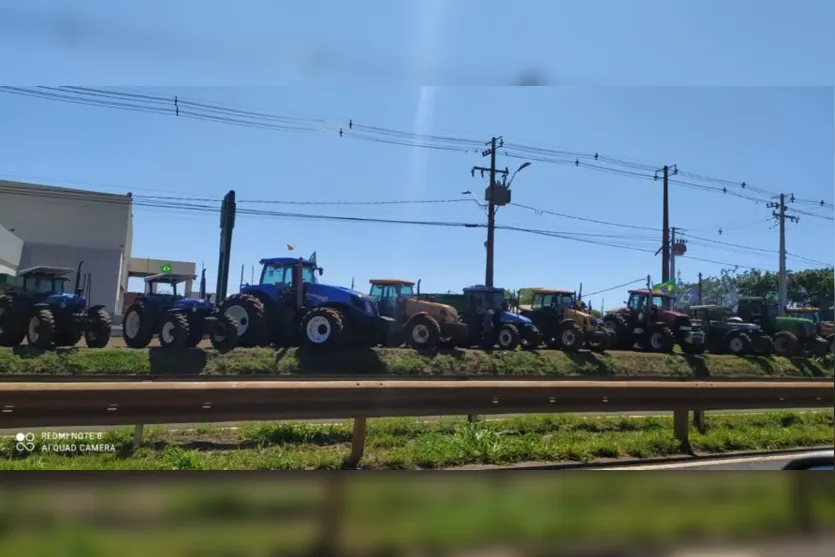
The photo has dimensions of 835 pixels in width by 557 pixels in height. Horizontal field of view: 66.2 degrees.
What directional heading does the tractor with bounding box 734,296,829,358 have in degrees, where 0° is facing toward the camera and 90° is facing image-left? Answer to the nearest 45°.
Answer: approximately 315°

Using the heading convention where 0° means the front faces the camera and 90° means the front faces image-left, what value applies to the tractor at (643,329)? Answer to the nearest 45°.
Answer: approximately 315°

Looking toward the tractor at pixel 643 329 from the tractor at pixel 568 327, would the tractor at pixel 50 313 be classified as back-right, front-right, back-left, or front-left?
back-right

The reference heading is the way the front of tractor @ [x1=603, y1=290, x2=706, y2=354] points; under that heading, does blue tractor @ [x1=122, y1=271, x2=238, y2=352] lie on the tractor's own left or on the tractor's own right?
on the tractor's own right

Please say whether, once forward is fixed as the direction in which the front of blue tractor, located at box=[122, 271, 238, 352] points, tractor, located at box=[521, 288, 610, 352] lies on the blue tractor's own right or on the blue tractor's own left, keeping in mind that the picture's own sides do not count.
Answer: on the blue tractor's own left

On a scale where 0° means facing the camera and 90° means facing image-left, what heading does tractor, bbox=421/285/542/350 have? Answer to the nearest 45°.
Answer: approximately 315°
